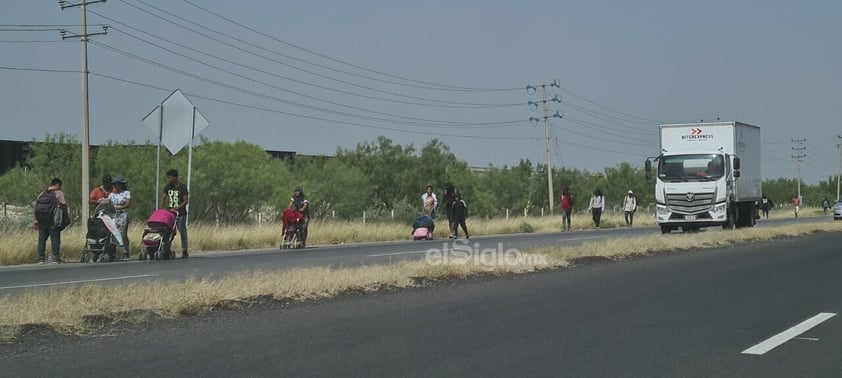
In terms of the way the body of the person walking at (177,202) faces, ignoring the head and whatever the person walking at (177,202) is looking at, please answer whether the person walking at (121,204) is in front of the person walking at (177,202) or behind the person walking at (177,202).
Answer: in front

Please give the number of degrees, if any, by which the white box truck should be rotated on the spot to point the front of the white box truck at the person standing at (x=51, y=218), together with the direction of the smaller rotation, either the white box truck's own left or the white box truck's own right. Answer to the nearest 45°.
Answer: approximately 45° to the white box truck's own right

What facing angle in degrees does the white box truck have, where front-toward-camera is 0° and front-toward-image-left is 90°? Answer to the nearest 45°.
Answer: approximately 0°

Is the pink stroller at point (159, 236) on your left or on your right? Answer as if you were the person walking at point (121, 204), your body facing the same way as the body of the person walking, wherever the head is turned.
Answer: on your left

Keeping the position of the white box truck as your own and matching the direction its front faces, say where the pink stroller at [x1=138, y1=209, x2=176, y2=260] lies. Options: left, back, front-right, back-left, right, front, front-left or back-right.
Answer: front-right

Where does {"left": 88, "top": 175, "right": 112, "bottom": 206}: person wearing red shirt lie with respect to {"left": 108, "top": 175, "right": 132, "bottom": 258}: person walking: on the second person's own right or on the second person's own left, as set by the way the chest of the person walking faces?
on the second person's own right

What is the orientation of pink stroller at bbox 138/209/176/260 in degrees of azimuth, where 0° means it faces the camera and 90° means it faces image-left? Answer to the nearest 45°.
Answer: approximately 45°

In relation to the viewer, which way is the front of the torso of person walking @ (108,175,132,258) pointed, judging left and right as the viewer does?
facing the viewer and to the left of the viewer

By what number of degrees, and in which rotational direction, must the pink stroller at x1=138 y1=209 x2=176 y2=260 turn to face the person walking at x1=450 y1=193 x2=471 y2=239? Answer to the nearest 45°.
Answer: approximately 180°

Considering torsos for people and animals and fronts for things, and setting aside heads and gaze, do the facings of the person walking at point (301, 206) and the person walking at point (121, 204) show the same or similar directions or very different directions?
same or similar directions

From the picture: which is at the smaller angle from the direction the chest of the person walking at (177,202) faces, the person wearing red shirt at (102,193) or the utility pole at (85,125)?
the person wearing red shirt
